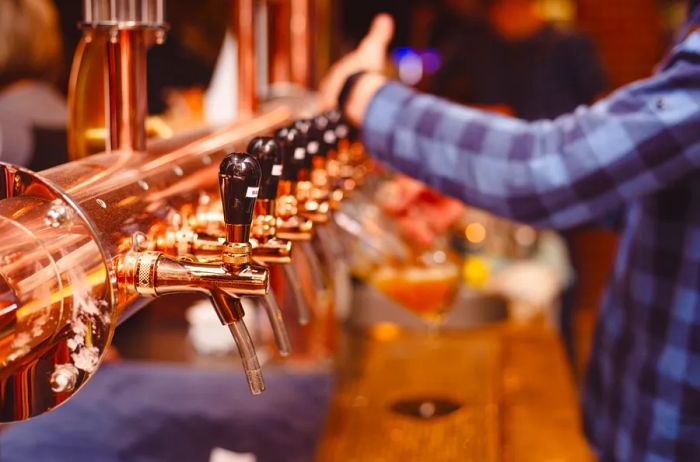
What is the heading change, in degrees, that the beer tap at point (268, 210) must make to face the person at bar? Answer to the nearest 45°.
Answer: approximately 45° to its left

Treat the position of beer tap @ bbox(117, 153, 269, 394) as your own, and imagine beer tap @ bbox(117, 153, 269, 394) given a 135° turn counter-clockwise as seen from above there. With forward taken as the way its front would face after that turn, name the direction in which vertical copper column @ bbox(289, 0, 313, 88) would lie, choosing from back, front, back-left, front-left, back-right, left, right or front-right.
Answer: front-right

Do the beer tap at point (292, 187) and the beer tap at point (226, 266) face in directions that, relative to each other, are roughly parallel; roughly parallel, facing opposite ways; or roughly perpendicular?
roughly parallel

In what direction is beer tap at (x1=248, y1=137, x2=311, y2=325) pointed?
to the viewer's right

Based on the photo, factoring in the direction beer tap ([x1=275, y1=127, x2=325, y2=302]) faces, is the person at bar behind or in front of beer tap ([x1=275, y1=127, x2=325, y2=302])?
in front

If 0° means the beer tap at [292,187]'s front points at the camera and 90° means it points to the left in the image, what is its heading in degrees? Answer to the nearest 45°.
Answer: approximately 270°

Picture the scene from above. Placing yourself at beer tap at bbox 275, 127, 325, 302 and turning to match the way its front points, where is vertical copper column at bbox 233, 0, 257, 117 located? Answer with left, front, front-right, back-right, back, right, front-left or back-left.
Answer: left

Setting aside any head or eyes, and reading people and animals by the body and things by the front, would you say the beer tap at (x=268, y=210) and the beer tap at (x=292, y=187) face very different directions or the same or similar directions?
same or similar directions

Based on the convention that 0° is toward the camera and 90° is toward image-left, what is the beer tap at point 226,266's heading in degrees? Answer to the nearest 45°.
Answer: approximately 270°
